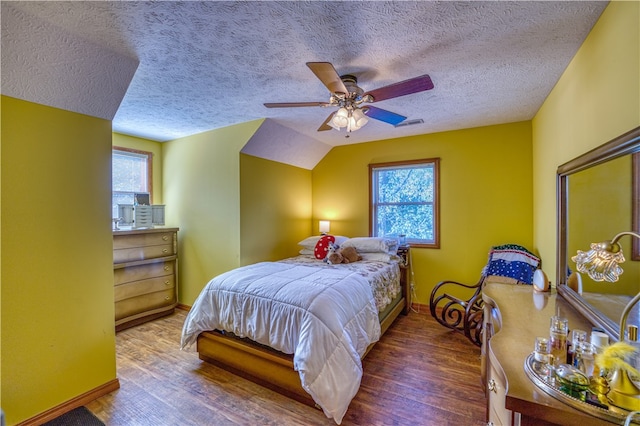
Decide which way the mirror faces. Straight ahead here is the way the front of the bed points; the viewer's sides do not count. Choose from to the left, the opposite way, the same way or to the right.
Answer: to the right

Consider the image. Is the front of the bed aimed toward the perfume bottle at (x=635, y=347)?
no

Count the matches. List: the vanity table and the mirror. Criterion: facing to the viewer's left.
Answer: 2

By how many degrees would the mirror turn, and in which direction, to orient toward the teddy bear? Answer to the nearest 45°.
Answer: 0° — it already faces it

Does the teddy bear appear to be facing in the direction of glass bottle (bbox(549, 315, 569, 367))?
no

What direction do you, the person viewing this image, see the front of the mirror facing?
facing to the left of the viewer

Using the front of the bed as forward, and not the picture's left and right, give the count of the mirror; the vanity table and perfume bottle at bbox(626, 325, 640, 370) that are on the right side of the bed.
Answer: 0

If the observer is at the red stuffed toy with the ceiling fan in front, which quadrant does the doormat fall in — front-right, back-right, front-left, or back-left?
front-right

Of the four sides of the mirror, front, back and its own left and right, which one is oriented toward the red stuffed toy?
front

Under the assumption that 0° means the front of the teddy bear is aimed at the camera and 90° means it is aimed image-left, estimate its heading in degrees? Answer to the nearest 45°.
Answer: approximately 45°

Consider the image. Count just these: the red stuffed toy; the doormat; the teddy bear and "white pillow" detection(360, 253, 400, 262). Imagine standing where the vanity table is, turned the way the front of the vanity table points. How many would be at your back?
0

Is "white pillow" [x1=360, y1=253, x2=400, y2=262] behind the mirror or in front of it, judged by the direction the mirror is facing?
in front

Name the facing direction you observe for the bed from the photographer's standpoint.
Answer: facing the viewer and to the left of the viewer

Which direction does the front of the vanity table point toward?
to the viewer's left
